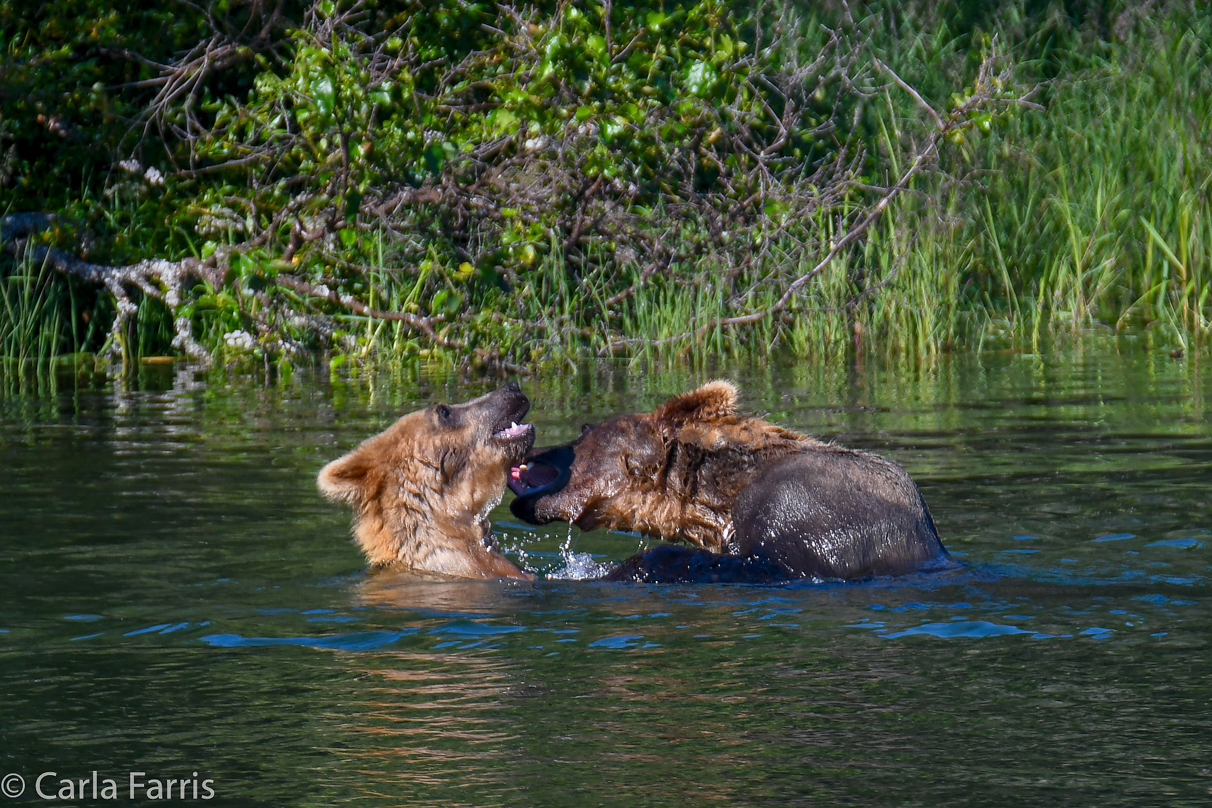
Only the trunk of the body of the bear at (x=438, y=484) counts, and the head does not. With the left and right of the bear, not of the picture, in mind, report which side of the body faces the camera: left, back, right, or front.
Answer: right

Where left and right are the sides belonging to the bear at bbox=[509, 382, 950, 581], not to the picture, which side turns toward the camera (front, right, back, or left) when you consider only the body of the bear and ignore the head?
left

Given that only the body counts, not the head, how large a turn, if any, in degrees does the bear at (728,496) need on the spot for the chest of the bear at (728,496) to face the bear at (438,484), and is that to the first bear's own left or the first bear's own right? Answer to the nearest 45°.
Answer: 0° — it already faces it

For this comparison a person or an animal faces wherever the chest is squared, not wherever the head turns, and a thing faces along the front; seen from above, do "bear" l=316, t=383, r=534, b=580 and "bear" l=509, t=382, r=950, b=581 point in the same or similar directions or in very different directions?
very different directions

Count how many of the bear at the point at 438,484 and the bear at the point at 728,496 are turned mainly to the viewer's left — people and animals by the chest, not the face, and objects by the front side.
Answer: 1

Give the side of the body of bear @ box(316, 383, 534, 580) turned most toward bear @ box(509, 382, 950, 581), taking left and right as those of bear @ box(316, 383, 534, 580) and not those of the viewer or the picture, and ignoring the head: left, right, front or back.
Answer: front

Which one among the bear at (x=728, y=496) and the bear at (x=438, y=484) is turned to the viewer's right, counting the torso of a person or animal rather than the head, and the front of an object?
the bear at (x=438, y=484)

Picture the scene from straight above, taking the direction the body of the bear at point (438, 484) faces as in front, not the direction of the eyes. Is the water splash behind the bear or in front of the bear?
in front
